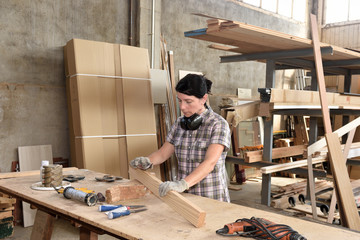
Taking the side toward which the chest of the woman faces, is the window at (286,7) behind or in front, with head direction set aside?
behind

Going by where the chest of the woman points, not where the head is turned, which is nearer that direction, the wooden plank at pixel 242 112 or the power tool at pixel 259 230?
the power tool

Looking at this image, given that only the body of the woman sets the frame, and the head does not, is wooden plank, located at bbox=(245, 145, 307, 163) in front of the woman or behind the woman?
behind

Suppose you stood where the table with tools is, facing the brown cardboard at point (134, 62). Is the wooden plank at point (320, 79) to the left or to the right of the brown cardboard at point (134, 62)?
right

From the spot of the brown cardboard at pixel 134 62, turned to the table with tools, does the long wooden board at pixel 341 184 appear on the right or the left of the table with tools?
left

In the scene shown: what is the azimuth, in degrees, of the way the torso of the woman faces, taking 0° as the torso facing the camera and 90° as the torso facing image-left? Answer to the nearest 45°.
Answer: approximately 45°

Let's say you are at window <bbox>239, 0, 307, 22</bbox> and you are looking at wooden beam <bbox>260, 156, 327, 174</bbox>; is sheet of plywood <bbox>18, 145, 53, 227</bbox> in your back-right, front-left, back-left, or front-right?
front-right

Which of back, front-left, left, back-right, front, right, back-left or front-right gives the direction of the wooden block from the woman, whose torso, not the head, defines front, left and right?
front

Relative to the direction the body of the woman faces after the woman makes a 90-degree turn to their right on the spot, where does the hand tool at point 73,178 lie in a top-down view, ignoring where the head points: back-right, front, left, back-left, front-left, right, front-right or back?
front-left

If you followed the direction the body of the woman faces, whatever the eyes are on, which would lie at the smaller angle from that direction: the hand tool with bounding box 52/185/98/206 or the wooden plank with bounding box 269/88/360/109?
the hand tool

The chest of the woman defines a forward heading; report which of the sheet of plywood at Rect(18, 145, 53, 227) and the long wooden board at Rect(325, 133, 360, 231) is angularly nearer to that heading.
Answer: the sheet of plywood

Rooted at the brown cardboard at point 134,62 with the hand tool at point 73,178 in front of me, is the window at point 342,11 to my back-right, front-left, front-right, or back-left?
back-left

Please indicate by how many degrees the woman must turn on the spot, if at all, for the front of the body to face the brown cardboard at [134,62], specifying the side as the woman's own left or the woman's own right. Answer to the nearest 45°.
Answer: approximately 135° to the woman's own right

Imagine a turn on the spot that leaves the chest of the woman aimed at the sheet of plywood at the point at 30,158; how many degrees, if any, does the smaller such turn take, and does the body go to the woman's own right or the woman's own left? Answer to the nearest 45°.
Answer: approximately 90° to the woman's own right

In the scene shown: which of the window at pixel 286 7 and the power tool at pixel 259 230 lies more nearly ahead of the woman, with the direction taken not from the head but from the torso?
the power tool

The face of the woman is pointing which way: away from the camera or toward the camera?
toward the camera
